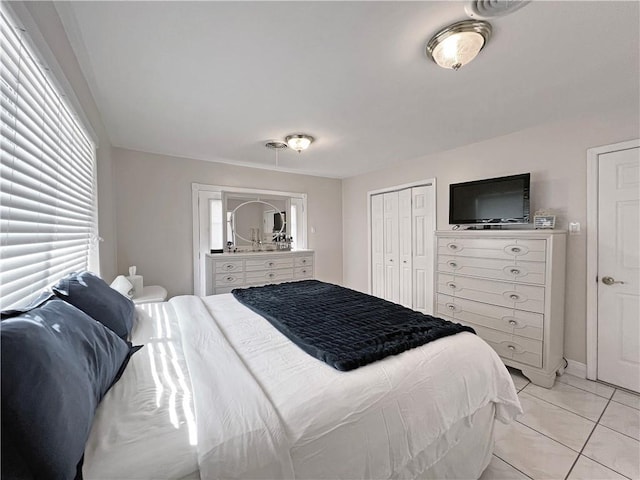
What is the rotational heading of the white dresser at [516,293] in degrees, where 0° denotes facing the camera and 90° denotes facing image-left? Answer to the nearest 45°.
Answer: approximately 45°

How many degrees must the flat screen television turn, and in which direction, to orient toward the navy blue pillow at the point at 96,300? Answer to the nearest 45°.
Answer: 0° — it already faces it

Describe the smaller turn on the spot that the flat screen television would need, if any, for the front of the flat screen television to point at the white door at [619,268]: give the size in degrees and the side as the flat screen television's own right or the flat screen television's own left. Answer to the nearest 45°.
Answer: approximately 135° to the flat screen television's own left

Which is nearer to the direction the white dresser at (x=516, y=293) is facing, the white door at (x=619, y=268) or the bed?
the bed
